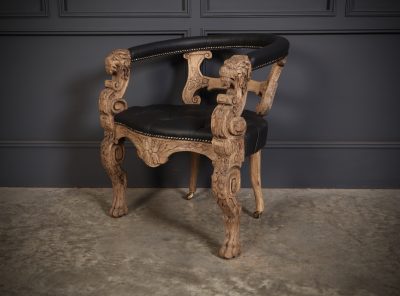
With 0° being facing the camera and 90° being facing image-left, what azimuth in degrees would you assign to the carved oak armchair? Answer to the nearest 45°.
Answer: approximately 45°
